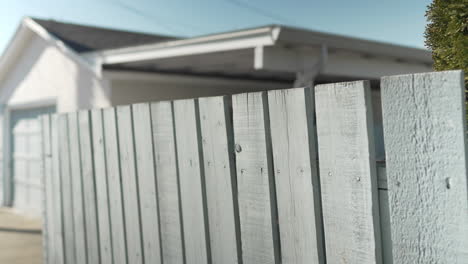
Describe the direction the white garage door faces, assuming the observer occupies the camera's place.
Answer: facing the viewer and to the left of the viewer

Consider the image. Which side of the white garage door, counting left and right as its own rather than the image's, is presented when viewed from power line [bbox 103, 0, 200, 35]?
back

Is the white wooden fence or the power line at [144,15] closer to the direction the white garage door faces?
the white wooden fence

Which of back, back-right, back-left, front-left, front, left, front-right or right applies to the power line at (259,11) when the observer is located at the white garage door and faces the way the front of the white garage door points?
back

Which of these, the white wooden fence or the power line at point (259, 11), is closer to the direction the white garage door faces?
the white wooden fence

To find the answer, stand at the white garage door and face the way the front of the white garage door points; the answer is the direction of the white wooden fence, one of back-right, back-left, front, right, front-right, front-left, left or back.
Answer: front-left
